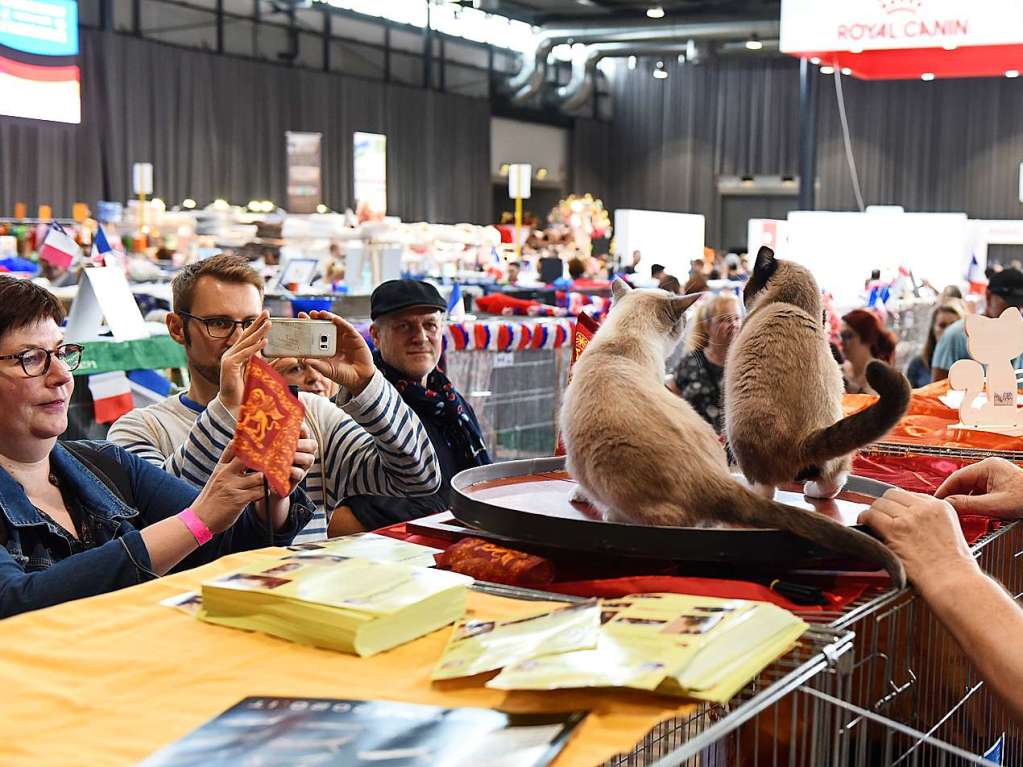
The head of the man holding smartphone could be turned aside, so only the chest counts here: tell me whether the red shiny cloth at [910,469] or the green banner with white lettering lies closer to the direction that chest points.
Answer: the red shiny cloth

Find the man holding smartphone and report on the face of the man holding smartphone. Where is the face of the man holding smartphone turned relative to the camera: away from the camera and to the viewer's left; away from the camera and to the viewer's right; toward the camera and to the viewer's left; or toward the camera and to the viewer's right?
toward the camera and to the viewer's right

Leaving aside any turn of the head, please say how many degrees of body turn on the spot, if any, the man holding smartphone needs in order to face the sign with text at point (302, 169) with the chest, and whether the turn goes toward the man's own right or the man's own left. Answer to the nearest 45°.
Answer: approximately 135° to the man's own left

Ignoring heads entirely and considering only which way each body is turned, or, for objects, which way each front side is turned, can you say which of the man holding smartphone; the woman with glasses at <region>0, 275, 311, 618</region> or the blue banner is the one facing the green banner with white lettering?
the blue banner

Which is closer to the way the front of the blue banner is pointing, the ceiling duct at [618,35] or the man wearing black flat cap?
the man wearing black flat cap

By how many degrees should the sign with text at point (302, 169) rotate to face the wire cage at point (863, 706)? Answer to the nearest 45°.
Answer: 0° — it already faces it

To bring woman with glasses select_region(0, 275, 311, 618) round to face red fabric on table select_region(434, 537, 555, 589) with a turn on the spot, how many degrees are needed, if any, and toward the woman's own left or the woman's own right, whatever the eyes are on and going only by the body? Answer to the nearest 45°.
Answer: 0° — they already face it

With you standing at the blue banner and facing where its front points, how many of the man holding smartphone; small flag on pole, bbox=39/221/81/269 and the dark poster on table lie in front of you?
3

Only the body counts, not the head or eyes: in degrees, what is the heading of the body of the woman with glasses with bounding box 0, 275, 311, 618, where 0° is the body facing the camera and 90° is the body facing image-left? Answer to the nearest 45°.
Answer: approximately 315°
